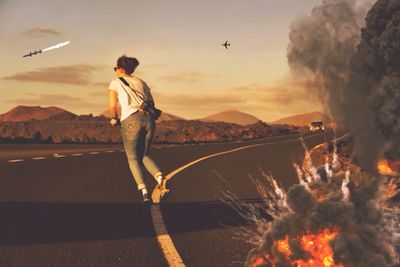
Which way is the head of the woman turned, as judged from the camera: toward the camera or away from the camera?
away from the camera

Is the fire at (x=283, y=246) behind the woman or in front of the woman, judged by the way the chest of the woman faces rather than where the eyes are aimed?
behind

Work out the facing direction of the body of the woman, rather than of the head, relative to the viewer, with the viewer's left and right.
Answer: facing away from the viewer and to the left of the viewer

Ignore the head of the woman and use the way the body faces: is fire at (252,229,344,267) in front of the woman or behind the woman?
behind
